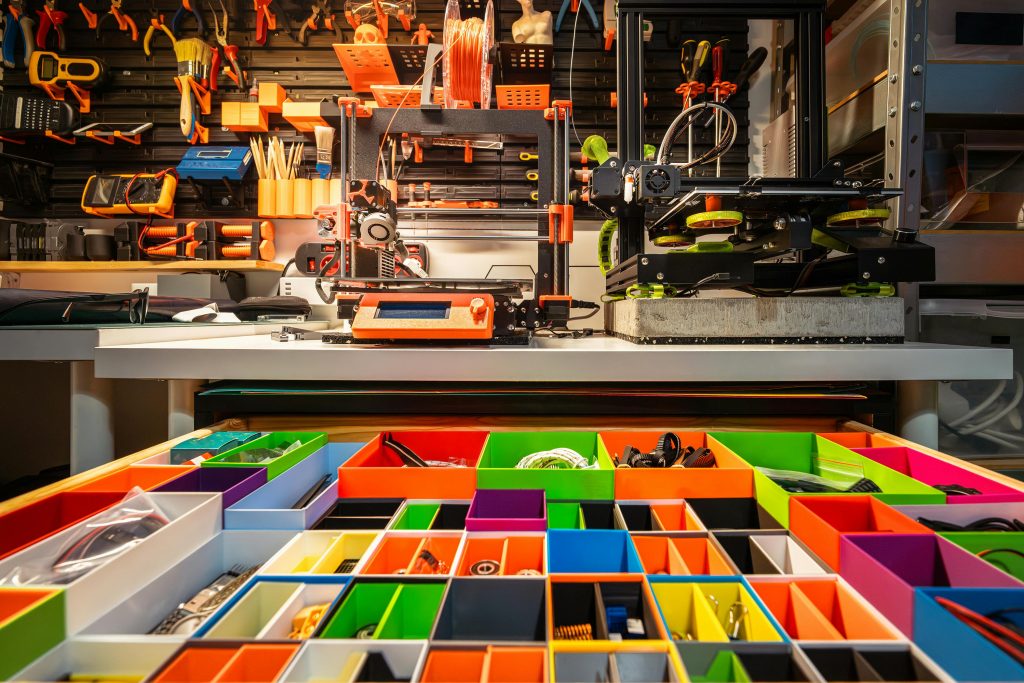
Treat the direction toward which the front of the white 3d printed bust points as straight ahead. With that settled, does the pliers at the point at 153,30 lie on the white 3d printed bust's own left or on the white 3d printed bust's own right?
on the white 3d printed bust's own right

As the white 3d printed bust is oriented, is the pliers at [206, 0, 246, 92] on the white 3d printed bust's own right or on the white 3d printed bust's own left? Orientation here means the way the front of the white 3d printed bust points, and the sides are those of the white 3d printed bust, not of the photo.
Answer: on the white 3d printed bust's own right

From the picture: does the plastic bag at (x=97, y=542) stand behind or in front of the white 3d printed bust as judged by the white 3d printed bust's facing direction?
in front

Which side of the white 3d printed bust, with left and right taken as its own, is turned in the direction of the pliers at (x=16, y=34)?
right

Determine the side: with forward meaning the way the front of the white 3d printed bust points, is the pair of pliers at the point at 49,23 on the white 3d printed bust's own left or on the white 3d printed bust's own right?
on the white 3d printed bust's own right

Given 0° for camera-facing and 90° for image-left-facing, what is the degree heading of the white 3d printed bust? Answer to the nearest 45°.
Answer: approximately 0°
